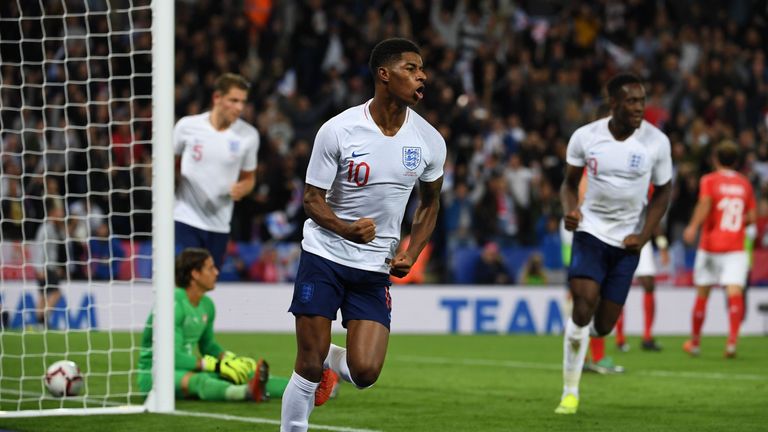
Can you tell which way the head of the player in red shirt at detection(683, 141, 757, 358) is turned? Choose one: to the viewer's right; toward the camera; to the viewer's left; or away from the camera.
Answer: away from the camera

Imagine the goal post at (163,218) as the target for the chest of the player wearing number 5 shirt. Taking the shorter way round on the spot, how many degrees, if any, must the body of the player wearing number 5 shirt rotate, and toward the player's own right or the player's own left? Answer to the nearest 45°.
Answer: approximately 45° to the player's own right

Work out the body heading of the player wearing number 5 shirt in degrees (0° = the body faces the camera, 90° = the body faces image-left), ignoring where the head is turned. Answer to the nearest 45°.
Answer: approximately 315°
